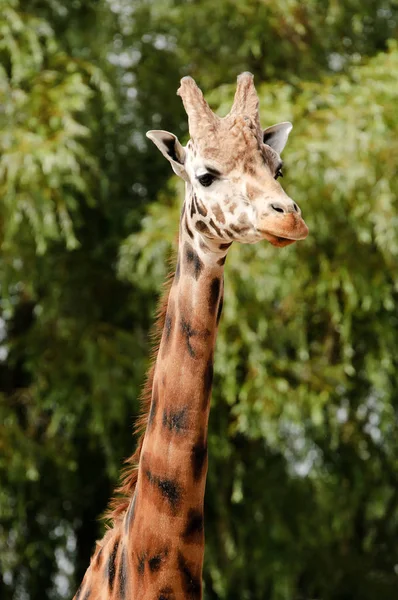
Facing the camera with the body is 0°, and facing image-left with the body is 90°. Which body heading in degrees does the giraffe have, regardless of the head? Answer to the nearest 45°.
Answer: approximately 315°
